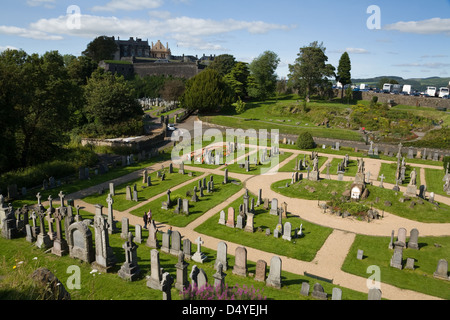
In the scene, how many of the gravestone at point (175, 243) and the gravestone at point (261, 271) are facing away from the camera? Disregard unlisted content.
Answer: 0

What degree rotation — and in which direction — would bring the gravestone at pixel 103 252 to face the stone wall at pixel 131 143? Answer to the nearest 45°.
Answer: approximately 135° to its right

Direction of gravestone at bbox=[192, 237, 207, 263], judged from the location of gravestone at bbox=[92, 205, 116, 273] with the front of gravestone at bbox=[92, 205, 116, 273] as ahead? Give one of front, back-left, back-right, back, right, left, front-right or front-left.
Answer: back-left

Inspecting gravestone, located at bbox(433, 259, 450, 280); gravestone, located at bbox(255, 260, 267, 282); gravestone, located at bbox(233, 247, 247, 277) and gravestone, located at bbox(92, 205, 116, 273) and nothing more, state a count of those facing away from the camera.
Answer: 0

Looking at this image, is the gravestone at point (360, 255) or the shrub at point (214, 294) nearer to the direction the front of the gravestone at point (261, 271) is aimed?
the shrub

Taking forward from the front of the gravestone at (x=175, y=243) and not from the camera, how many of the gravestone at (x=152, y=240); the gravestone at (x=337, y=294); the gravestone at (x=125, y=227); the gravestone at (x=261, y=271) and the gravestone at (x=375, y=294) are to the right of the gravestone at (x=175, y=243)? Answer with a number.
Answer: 2

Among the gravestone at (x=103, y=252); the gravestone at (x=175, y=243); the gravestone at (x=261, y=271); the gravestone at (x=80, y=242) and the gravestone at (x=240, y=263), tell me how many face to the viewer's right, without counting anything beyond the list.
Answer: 0

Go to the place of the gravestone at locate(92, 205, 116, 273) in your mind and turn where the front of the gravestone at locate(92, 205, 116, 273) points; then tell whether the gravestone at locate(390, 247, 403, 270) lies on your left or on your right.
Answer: on your left

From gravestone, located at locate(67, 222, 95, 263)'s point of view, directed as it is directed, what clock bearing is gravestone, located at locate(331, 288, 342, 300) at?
gravestone, located at locate(331, 288, 342, 300) is roughly at 9 o'clock from gravestone, located at locate(67, 222, 95, 263).

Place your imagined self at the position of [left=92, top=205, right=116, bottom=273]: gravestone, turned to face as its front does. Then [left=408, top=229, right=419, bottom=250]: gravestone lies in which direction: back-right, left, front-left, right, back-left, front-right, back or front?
back-left

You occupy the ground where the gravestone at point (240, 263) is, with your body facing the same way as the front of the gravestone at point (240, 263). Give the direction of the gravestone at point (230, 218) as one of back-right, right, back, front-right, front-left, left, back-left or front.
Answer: back-right

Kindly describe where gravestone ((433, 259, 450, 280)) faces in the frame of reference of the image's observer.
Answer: facing the viewer and to the left of the viewer

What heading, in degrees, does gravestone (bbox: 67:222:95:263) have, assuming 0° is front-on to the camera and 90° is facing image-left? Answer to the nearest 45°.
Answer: approximately 45°

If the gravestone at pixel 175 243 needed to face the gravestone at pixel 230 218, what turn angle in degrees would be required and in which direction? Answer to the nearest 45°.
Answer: approximately 180°

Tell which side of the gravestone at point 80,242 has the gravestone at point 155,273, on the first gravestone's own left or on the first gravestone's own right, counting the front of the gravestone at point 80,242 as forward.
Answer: on the first gravestone's own left

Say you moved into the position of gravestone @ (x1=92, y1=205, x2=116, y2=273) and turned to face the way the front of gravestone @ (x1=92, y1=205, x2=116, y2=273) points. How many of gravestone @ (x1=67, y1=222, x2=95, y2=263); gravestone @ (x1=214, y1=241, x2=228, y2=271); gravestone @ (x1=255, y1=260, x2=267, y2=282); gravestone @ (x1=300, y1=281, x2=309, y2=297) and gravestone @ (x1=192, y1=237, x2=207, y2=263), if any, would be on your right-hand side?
1

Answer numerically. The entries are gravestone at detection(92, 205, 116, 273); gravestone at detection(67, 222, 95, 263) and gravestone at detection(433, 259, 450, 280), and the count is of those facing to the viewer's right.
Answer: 0
